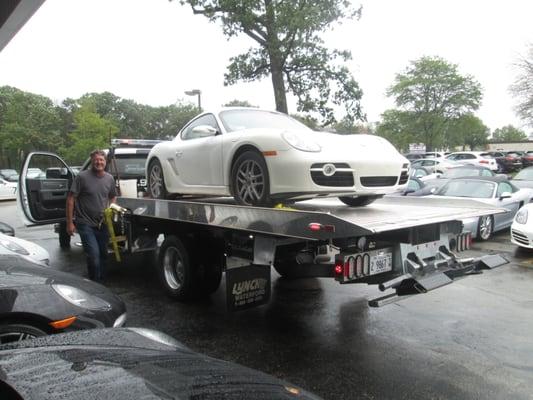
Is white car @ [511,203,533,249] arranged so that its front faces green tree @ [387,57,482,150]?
no

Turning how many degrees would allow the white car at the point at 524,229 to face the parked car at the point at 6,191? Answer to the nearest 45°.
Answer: approximately 45° to its right

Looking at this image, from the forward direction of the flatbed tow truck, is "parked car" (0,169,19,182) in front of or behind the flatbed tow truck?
in front

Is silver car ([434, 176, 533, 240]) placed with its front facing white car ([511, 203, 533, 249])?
no

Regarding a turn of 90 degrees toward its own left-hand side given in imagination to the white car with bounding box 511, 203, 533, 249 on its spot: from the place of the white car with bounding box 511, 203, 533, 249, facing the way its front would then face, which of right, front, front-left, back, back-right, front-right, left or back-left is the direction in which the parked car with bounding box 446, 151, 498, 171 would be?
back-left

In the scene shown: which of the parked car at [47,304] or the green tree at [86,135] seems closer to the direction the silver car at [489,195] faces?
the parked car

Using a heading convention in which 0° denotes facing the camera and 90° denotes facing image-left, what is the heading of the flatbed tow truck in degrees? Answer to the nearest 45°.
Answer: approximately 135°

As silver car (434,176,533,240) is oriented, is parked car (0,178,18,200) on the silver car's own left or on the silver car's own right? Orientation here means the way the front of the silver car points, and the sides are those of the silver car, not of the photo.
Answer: on the silver car's own right

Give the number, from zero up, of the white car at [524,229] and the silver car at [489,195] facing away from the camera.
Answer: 0

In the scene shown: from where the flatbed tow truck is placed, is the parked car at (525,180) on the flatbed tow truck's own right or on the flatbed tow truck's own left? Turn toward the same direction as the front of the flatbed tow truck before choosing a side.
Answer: on the flatbed tow truck's own right

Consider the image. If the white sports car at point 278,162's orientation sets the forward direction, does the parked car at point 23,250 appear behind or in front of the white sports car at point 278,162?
behind

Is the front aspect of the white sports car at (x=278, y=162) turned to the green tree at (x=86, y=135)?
no

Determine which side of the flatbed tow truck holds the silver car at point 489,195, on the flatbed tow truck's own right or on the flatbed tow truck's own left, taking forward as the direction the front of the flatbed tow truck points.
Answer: on the flatbed tow truck's own right

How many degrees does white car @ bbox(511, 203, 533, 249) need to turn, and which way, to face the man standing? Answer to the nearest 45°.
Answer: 0° — it already faces them

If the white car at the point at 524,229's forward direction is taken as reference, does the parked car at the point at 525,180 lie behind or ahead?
behind

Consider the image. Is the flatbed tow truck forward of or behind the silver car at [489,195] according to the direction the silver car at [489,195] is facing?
forward

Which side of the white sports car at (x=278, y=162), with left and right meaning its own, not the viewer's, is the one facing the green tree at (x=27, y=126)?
back

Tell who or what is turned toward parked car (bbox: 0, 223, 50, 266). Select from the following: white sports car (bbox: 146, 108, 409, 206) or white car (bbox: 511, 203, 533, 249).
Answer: the white car

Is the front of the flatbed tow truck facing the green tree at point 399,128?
no
